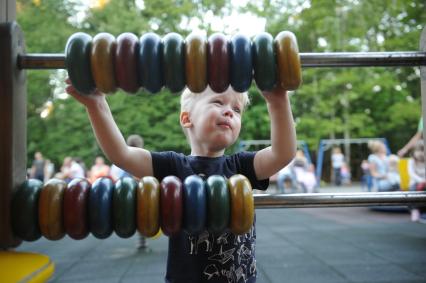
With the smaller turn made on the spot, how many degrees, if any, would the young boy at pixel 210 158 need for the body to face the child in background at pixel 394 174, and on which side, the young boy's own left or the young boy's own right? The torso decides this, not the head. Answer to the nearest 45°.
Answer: approximately 135° to the young boy's own left

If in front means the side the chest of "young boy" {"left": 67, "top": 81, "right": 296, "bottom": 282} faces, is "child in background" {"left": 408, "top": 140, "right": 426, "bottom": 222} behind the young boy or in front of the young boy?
behind

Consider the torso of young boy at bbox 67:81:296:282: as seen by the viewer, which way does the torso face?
toward the camera

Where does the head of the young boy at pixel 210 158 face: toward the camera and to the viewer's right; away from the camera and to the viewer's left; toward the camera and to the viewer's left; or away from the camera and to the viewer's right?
toward the camera and to the viewer's right
